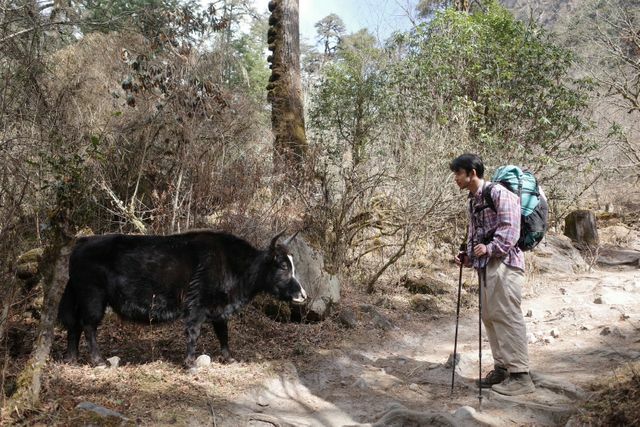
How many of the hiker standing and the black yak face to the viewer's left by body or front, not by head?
1

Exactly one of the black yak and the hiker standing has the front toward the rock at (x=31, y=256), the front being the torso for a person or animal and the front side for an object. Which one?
the hiker standing

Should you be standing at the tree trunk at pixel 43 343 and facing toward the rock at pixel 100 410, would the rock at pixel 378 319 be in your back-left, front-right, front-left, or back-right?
front-left

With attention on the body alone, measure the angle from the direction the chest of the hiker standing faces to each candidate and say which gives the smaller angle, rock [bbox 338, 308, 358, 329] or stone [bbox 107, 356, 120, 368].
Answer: the stone

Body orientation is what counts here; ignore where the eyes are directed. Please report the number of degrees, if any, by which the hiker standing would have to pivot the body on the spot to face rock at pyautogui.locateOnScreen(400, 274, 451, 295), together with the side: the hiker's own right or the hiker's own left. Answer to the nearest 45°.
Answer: approximately 90° to the hiker's own right

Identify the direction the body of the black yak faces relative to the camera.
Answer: to the viewer's right

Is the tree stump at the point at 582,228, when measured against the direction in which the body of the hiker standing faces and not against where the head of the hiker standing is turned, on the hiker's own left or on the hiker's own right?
on the hiker's own right

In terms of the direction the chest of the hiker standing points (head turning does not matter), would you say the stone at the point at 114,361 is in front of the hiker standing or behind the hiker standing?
in front

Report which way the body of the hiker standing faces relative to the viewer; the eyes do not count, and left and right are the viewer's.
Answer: facing to the left of the viewer

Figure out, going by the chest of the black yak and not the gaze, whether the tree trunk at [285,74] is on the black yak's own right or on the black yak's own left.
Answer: on the black yak's own left

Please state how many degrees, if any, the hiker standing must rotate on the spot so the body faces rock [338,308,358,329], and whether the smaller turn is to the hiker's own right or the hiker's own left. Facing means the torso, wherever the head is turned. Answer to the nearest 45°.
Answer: approximately 45° to the hiker's own right

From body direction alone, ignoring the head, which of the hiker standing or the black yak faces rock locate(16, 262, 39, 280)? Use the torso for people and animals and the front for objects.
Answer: the hiker standing

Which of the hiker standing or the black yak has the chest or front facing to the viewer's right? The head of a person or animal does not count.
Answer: the black yak
